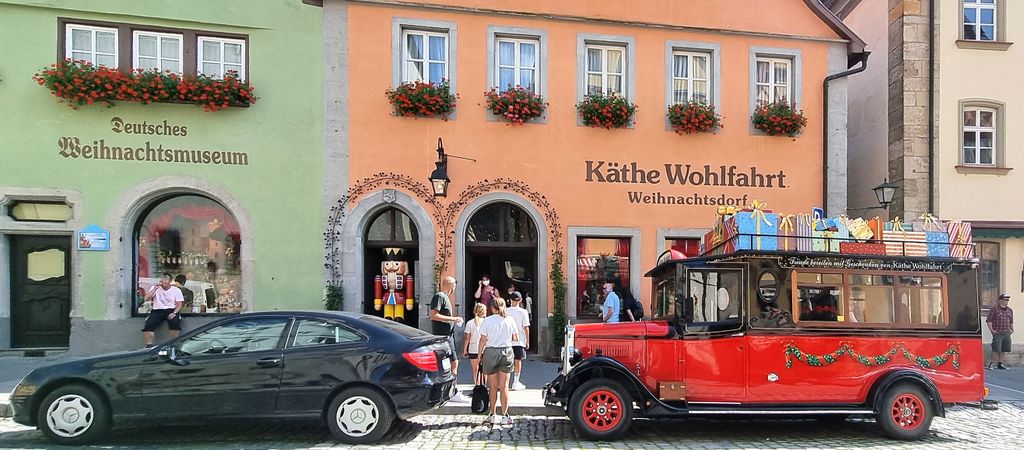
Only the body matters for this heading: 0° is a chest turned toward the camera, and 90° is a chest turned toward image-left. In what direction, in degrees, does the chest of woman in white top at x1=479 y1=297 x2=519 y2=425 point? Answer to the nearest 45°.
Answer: approximately 180°

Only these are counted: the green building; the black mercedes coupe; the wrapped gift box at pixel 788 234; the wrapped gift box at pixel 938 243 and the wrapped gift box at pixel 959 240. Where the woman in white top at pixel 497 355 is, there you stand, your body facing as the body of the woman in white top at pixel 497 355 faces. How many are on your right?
3

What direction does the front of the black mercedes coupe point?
to the viewer's left

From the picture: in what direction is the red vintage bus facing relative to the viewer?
to the viewer's left

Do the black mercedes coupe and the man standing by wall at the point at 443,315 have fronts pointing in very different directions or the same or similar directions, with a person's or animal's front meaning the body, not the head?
very different directions

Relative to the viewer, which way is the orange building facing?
toward the camera

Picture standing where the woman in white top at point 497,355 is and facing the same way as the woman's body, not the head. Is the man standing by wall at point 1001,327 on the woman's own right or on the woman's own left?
on the woman's own right

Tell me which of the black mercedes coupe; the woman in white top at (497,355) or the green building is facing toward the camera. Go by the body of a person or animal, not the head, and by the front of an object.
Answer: the green building

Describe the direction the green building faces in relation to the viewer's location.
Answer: facing the viewer

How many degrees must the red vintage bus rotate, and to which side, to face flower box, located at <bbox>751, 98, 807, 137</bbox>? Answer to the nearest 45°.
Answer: approximately 90° to its right

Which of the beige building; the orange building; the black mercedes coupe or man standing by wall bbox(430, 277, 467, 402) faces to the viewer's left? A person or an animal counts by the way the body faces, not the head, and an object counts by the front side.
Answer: the black mercedes coupe

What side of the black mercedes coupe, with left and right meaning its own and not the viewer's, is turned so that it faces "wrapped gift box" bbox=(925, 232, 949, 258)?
back

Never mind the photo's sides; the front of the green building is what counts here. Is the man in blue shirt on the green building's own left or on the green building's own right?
on the green building's own left

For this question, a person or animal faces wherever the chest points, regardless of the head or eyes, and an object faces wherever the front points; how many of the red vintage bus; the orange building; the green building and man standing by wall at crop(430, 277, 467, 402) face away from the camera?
0
